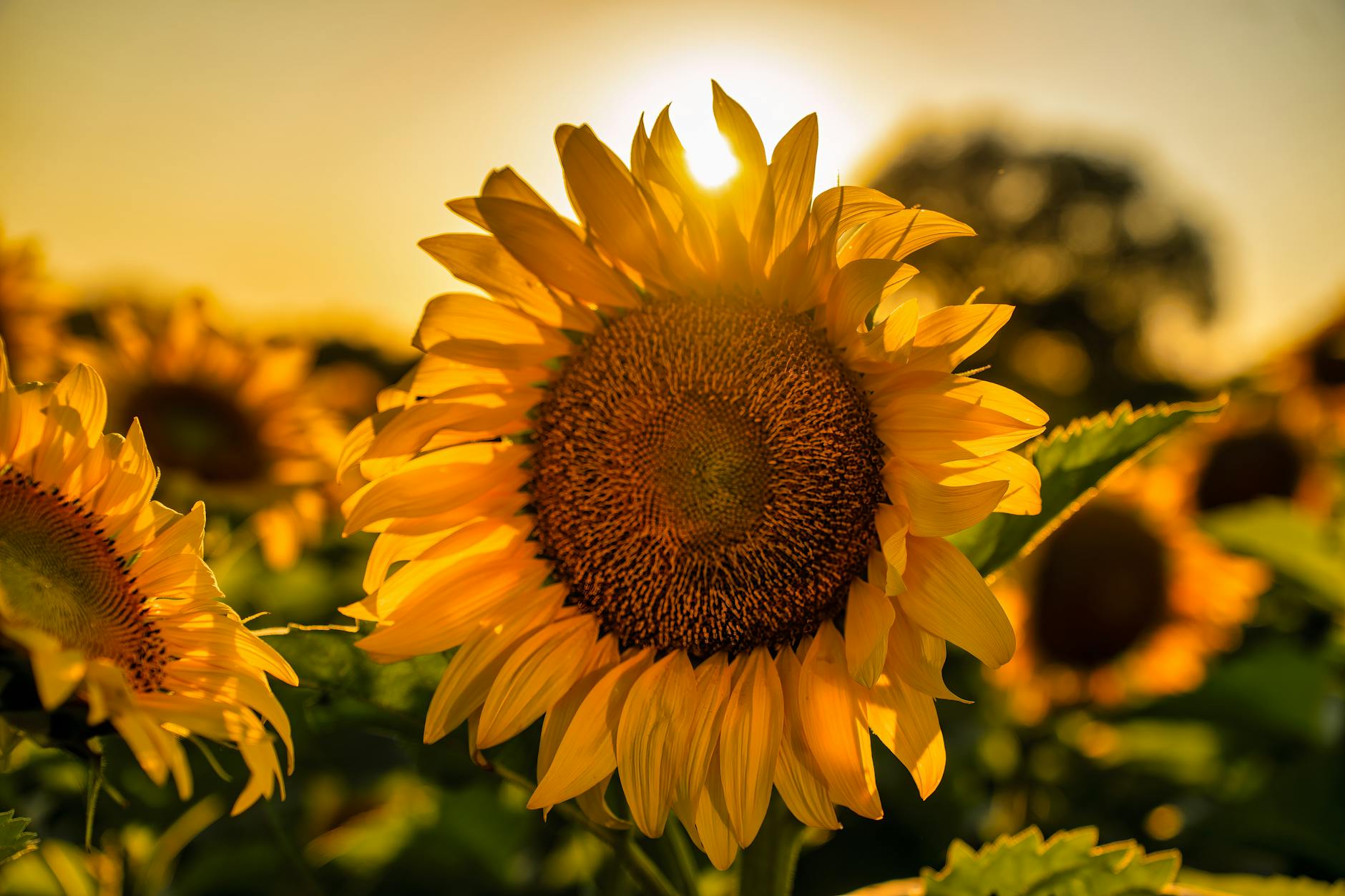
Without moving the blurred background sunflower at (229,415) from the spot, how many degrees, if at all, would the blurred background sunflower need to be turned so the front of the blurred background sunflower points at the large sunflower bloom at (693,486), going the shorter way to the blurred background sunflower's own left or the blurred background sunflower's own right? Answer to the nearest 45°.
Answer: approximately 45° to the blurred background sunflower's own left

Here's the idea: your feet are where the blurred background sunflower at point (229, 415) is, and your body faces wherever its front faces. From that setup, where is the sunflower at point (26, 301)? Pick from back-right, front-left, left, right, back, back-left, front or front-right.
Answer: right

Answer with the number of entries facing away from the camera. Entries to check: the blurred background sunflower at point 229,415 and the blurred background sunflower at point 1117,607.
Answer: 0

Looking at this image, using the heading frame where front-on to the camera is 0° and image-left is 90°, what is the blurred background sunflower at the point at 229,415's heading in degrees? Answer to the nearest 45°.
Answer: approximately 45°

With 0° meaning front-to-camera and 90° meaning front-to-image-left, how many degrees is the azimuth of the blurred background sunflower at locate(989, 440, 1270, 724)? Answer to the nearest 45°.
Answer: approximately 45°

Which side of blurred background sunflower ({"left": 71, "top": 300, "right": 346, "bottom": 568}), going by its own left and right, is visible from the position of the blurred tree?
back

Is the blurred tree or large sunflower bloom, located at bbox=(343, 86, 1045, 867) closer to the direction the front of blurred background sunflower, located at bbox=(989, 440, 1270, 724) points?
the large sunflower bloom

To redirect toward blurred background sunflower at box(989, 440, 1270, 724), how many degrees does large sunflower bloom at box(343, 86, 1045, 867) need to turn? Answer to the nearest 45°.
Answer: approximately 135° to its left

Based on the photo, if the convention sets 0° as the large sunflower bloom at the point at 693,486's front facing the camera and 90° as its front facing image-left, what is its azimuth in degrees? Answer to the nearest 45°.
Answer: approximately 0°

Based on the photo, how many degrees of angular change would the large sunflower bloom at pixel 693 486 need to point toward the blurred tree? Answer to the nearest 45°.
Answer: approximately 180°
